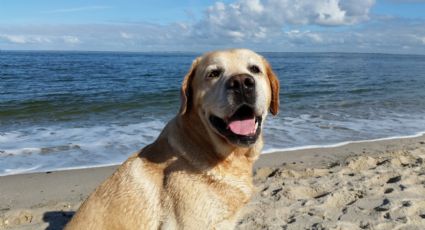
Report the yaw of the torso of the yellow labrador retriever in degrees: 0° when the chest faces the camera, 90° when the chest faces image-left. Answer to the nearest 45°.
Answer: approximately 315°
